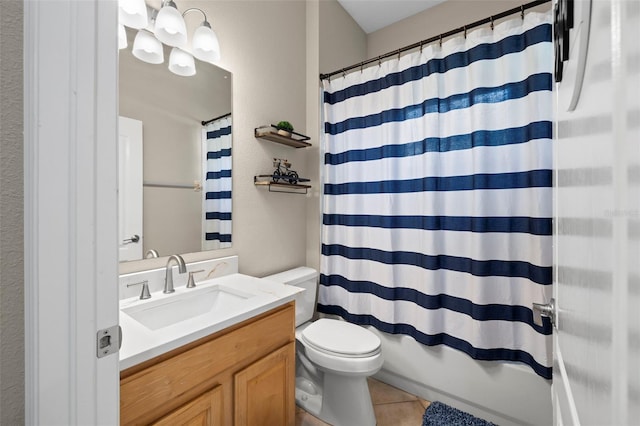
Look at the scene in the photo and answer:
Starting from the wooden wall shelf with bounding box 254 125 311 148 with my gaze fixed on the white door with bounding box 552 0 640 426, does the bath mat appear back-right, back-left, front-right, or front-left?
front-left

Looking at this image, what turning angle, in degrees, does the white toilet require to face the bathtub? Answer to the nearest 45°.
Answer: approximately 45° to its left

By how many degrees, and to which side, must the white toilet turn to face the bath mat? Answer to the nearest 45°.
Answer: approximately 45° to its left

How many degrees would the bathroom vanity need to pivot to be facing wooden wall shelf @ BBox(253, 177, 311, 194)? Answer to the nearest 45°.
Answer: approximately 90° to its left

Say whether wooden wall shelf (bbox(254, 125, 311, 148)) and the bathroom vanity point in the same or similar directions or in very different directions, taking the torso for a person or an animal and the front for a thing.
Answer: same or similar directions

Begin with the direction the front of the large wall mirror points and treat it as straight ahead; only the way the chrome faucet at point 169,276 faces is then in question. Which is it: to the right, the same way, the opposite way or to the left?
the same way

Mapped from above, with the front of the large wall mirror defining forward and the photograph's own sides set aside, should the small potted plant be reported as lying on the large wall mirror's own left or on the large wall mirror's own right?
on the large wall mirror's own left

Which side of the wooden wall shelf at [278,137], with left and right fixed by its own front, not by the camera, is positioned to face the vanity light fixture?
right

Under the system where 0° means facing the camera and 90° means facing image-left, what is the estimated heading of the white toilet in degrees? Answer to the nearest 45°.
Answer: approximately 315°

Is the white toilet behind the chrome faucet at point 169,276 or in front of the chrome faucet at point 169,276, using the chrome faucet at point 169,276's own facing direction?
in front

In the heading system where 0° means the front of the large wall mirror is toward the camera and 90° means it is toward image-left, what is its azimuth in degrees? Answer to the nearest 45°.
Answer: approximately 315°

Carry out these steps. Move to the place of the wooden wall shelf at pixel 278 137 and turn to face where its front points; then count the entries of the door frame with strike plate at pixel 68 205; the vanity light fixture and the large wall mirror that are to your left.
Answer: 0

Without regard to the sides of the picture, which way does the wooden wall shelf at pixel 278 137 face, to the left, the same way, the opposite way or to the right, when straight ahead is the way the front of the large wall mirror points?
the same way

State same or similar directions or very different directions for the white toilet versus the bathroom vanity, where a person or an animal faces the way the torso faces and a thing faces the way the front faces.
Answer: same or similar directions

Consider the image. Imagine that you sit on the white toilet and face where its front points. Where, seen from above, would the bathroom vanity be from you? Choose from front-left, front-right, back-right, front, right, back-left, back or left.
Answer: right

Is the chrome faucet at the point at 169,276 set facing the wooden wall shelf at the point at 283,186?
no
